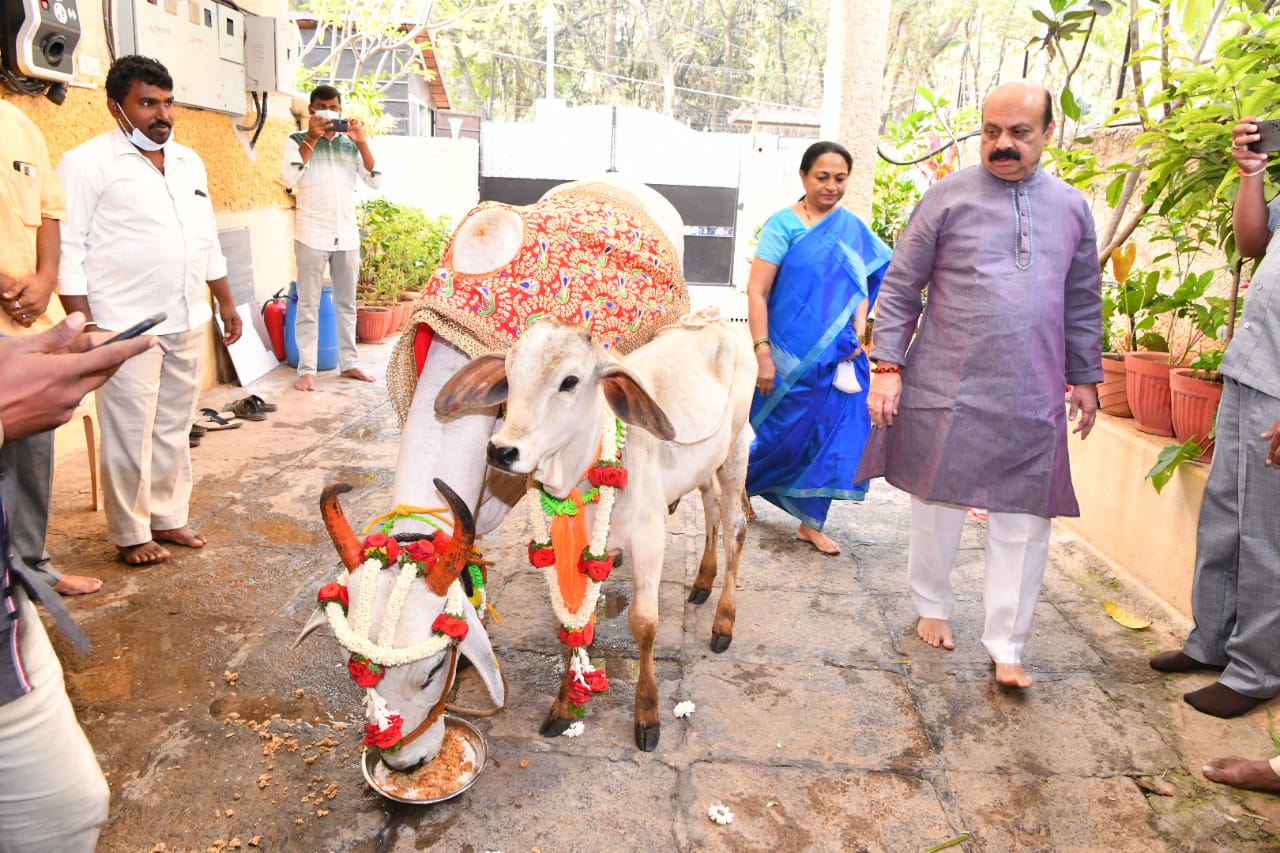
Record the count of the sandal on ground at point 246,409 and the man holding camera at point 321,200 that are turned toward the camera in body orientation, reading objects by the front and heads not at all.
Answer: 1

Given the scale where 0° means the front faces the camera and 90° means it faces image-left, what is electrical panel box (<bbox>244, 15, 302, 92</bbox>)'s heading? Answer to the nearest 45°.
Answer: approximately 315°

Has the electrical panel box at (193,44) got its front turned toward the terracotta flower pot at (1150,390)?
yes

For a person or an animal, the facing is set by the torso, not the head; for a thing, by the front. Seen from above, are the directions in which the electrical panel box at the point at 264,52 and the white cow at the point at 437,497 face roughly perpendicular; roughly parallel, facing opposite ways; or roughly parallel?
roughly perpendicular

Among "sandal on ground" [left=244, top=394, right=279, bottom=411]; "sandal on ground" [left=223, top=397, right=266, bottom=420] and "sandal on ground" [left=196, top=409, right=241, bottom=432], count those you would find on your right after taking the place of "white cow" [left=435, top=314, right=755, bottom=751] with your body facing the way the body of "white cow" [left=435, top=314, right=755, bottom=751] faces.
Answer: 3

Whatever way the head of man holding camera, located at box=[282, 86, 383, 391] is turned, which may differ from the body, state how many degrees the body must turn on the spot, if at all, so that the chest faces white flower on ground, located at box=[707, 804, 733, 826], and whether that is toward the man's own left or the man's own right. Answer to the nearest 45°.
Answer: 0° — they already face it

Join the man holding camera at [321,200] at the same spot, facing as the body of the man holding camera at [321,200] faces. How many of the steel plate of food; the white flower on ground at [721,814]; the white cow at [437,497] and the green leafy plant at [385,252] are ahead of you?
3
